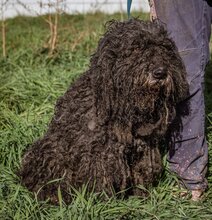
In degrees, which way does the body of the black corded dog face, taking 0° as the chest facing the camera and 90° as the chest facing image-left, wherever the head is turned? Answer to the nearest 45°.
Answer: approximately 315°
